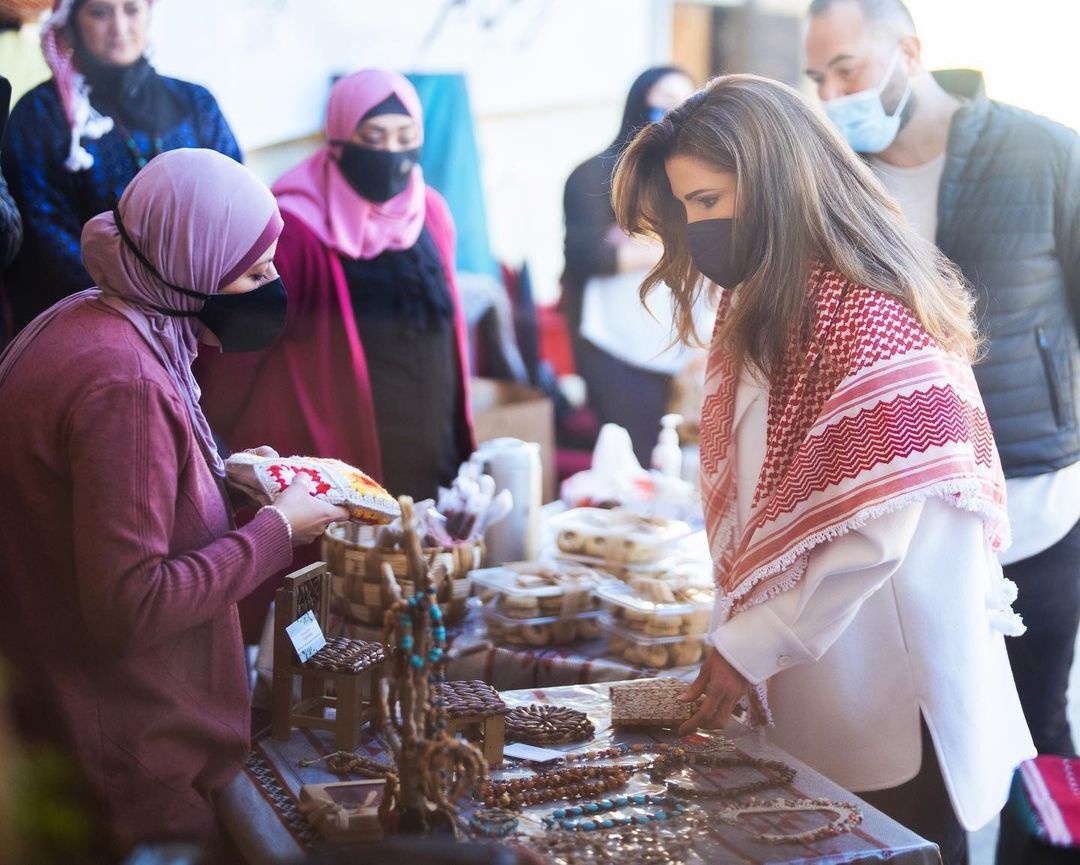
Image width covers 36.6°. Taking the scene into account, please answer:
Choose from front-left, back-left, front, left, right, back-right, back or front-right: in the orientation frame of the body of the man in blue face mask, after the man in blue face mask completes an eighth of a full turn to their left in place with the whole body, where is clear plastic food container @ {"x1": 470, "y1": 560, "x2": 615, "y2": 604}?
front-right

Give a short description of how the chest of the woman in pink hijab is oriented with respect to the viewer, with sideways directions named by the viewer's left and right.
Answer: facing the viewer and to the right of the viewer

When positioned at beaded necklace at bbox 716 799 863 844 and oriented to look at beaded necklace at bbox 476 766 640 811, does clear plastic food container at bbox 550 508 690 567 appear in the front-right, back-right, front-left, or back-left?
front-right

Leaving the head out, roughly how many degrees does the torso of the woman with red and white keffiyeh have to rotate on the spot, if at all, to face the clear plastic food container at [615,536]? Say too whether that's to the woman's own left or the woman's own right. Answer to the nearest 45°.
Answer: approximately 45° to the woman's own right

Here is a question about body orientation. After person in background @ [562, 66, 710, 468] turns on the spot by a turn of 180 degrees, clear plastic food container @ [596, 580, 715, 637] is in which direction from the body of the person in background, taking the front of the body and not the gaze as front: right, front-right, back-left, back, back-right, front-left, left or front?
back-left

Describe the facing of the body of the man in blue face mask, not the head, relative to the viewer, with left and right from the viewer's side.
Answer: facing the viewer and to the left of the viewer

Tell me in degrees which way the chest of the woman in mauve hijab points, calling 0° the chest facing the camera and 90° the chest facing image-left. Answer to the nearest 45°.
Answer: approximately 270°

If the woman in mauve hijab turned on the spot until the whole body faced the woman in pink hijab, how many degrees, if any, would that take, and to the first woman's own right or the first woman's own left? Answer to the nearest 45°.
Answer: approximately 90° to the first woman's own left

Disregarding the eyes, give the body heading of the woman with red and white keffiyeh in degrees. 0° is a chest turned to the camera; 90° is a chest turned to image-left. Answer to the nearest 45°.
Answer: approximately 90°

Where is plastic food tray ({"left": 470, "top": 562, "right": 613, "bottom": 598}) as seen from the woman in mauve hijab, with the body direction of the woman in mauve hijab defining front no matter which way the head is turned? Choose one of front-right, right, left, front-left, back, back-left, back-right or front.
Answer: front-left

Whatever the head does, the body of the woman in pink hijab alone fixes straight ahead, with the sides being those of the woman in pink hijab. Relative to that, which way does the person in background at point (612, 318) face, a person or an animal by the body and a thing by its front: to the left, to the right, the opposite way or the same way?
the same way

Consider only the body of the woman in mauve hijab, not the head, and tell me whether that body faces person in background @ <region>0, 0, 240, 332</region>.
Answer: no

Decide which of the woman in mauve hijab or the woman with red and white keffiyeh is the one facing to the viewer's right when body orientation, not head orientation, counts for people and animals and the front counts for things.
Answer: the woman in mauve hijab

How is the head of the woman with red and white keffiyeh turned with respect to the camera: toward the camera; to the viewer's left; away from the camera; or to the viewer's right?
to the viewer's left
